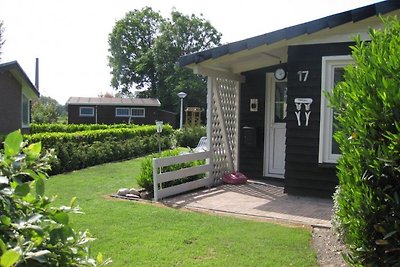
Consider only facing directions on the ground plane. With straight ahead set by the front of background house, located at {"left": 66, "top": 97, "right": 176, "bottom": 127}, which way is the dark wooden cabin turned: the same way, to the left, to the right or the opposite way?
to the right

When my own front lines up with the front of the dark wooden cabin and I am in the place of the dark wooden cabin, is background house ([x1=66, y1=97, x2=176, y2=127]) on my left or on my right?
on my right

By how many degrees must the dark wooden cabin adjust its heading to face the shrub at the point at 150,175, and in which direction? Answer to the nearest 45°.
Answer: approximately 45° to its right

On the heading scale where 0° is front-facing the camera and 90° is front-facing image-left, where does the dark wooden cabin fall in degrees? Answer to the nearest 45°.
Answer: approximately 45°

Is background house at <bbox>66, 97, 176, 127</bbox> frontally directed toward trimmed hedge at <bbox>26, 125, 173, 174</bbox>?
yes

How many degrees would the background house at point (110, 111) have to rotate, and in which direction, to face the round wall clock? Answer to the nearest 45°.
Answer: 0° — it already faces it

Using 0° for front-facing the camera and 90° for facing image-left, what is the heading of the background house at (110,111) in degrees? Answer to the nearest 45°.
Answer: approximately 0°

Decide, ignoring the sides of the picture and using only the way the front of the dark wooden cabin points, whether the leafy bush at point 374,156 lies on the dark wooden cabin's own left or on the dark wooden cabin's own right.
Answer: on the dark wooden cabin's own left
